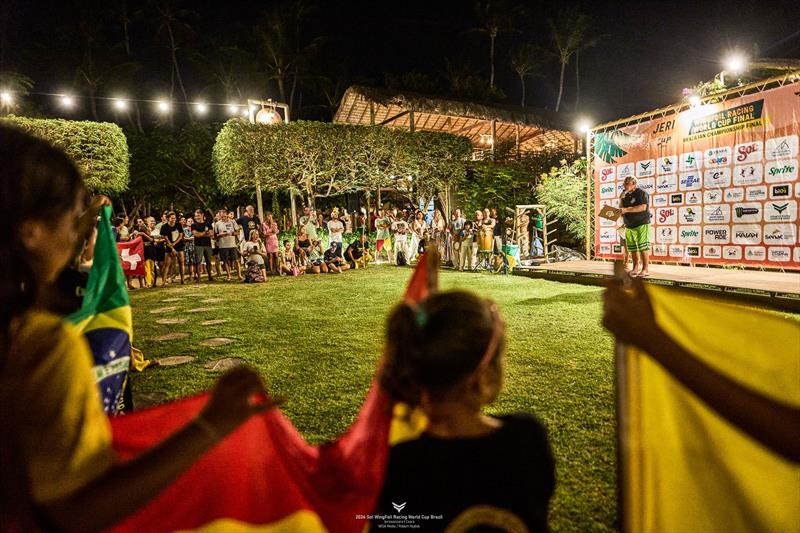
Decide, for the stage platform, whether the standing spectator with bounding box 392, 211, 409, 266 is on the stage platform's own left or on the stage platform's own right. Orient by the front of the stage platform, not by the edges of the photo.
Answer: on the stage platform's own right

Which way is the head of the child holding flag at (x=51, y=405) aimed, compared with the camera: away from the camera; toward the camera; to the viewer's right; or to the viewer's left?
to the viewer's right

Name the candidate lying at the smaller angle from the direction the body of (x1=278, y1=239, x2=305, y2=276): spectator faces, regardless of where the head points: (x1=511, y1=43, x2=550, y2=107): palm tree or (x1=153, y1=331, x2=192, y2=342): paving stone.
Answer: the paving stone

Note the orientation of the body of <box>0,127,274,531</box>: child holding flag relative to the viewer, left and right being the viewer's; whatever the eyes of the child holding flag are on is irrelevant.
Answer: facing away from the viewer and to the right of the viewer

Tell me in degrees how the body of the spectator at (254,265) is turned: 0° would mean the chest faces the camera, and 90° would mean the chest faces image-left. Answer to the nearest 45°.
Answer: approximately 0°

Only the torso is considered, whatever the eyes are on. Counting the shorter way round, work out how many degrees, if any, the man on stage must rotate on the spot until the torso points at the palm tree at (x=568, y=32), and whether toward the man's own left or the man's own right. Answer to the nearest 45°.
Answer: approximately 135° to the man's own right

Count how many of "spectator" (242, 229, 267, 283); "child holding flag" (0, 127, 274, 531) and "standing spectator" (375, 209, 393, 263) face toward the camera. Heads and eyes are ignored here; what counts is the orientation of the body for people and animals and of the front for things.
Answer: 2

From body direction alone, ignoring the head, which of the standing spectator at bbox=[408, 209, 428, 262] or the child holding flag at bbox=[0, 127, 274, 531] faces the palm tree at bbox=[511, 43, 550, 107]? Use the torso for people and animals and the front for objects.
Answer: the child holding flag

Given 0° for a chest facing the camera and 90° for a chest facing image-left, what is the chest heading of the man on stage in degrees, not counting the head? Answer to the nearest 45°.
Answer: approximately 45°

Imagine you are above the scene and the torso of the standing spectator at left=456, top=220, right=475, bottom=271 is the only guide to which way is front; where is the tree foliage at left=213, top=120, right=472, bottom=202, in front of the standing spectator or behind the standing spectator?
behind
